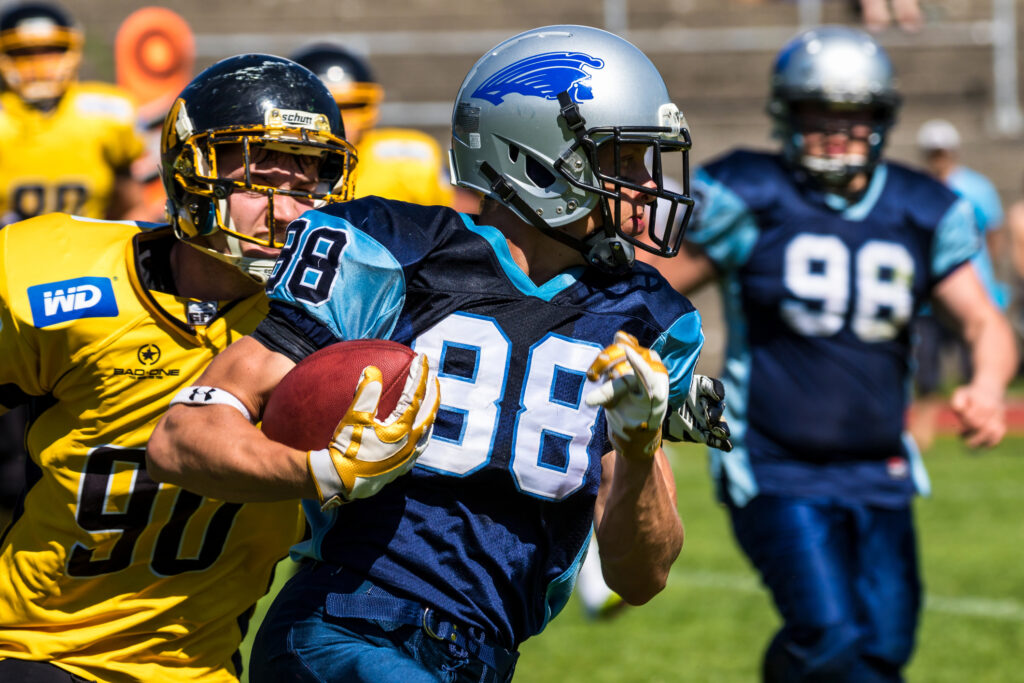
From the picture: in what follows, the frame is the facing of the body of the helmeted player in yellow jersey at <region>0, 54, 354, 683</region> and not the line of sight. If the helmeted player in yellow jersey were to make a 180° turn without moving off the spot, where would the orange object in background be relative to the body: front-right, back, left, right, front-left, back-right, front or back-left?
front-right

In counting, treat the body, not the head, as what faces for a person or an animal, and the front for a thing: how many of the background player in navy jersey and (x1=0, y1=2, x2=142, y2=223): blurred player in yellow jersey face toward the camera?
2

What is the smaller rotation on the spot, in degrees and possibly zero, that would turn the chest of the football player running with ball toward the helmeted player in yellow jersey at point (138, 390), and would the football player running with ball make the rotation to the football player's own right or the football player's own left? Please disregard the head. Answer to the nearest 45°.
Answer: approximately 180°

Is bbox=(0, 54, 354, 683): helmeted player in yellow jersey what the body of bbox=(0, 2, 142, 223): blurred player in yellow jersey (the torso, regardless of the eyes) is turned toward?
yes

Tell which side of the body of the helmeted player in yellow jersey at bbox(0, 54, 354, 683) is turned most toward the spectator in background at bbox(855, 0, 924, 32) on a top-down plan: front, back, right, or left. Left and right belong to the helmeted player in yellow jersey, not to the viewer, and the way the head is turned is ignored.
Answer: left

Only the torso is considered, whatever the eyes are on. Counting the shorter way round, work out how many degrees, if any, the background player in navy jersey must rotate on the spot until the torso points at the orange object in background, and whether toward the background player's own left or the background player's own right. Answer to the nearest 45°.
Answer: approximately 135° to the background player's own right

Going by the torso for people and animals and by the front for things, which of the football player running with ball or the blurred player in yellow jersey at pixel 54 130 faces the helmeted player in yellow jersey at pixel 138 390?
the blurred player in yellow jersey at pixel 54 130

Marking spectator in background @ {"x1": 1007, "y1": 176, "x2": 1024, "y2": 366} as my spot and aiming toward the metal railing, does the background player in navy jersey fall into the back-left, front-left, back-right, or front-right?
back-left

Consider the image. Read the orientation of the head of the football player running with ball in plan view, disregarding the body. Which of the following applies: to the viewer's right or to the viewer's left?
to the viewer's right

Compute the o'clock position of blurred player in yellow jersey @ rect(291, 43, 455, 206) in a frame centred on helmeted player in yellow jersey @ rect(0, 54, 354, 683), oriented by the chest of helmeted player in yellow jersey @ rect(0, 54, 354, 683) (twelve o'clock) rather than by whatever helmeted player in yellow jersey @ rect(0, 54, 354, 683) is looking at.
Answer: blurred player in yellow jersey @ rect(291, 43, 455, 206) is roughly at 8 o'clock from helmeted player in yellow jersey @ rect(0, 54, 354, 683).
